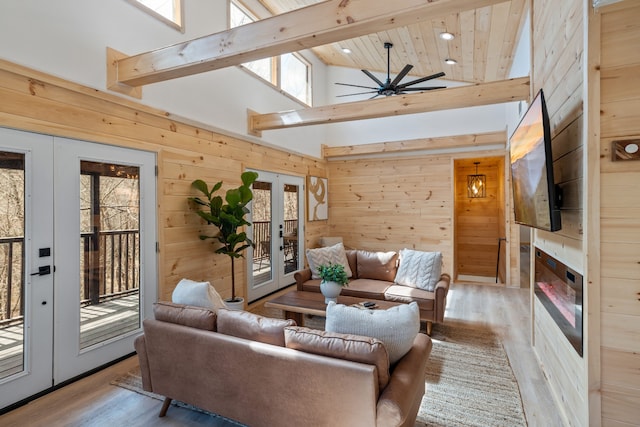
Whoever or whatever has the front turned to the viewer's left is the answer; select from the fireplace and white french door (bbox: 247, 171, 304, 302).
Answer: the fireplace

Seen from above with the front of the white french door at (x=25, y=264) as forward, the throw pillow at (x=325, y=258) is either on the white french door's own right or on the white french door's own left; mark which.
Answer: on the white french door's own left

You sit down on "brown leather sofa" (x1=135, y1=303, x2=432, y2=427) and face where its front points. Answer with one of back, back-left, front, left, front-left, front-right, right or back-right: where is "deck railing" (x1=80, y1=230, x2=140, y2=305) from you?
left

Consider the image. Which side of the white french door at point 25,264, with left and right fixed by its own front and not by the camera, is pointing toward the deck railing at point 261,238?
left

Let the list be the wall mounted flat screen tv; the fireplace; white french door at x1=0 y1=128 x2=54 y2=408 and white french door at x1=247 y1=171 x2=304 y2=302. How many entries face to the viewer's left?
2

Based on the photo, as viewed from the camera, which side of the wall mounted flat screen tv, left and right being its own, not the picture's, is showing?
left

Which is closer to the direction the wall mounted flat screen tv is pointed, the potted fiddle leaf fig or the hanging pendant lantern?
the potted fiddle leaf fig

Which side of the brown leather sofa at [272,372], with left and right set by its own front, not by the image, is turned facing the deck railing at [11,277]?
left

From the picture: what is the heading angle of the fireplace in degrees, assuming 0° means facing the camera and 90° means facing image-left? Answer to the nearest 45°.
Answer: approximately 90°

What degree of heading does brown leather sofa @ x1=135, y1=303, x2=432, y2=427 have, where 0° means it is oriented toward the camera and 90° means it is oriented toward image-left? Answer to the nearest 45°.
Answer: approximately 225°

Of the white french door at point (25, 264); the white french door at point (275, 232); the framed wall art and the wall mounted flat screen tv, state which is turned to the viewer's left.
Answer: the wall mounted flat screen tv

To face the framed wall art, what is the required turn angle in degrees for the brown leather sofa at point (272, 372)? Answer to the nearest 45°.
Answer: approximately 45° to its left

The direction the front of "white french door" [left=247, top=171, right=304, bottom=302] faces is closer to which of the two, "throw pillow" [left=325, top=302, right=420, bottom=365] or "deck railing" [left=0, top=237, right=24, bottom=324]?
the throw pillow

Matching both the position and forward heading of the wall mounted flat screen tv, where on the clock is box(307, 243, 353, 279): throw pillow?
The throw pillow is roughly at 1 o'clock from the wall mounted flat screen tv.
